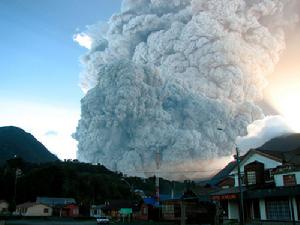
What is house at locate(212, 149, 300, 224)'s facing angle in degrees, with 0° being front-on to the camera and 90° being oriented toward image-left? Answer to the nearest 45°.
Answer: approximately 0°
